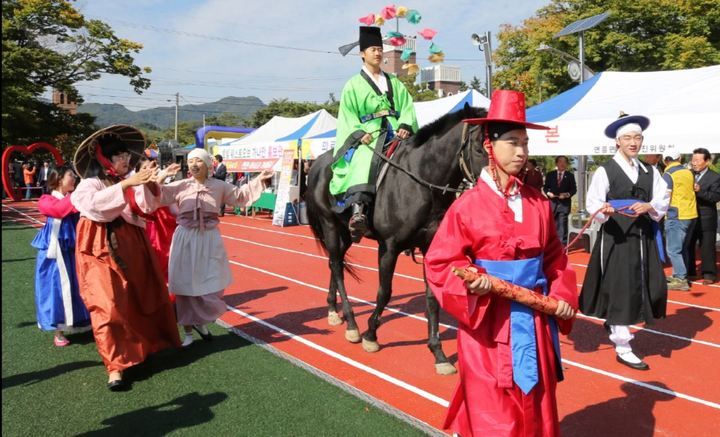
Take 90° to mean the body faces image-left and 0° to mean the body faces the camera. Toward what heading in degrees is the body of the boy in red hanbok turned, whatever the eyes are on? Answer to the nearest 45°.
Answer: approximately 315°

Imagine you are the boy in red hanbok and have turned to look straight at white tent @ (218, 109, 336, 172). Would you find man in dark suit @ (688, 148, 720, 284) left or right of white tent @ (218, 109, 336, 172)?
right

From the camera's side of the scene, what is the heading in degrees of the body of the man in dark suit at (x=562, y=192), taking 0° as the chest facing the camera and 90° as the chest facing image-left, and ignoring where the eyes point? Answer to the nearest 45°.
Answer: approximately 0°

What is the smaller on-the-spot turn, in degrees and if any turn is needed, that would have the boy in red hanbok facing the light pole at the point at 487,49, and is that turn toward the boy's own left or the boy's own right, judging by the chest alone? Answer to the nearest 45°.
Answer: approximately 135° to the boy's own left

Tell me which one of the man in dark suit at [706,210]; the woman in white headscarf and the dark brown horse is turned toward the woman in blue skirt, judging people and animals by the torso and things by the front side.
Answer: the man in dark suit

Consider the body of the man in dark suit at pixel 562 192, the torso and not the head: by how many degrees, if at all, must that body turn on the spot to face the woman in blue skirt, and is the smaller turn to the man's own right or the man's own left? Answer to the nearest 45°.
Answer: approximately 45° to the man's own right

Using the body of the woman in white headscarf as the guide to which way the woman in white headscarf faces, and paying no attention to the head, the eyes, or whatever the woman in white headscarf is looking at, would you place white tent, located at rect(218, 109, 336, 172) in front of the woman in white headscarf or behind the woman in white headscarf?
behind

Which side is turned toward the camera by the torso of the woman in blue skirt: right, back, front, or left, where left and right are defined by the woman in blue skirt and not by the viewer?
right
